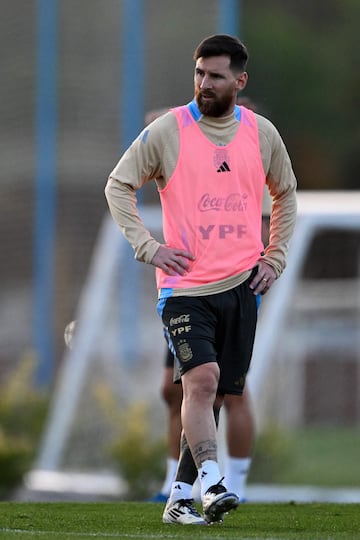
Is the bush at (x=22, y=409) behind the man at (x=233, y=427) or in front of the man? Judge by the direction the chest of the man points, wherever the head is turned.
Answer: behind

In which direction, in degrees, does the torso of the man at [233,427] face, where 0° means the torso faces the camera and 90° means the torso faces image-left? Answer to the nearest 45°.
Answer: approximately 0°

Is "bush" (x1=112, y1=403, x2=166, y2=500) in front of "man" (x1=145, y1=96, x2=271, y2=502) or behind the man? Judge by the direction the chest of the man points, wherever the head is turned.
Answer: behind

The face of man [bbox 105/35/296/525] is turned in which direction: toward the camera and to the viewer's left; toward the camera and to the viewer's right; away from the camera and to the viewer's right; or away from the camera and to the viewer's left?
toward the camera and to the viewer's left

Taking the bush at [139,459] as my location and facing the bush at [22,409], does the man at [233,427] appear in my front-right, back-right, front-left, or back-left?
back-left
